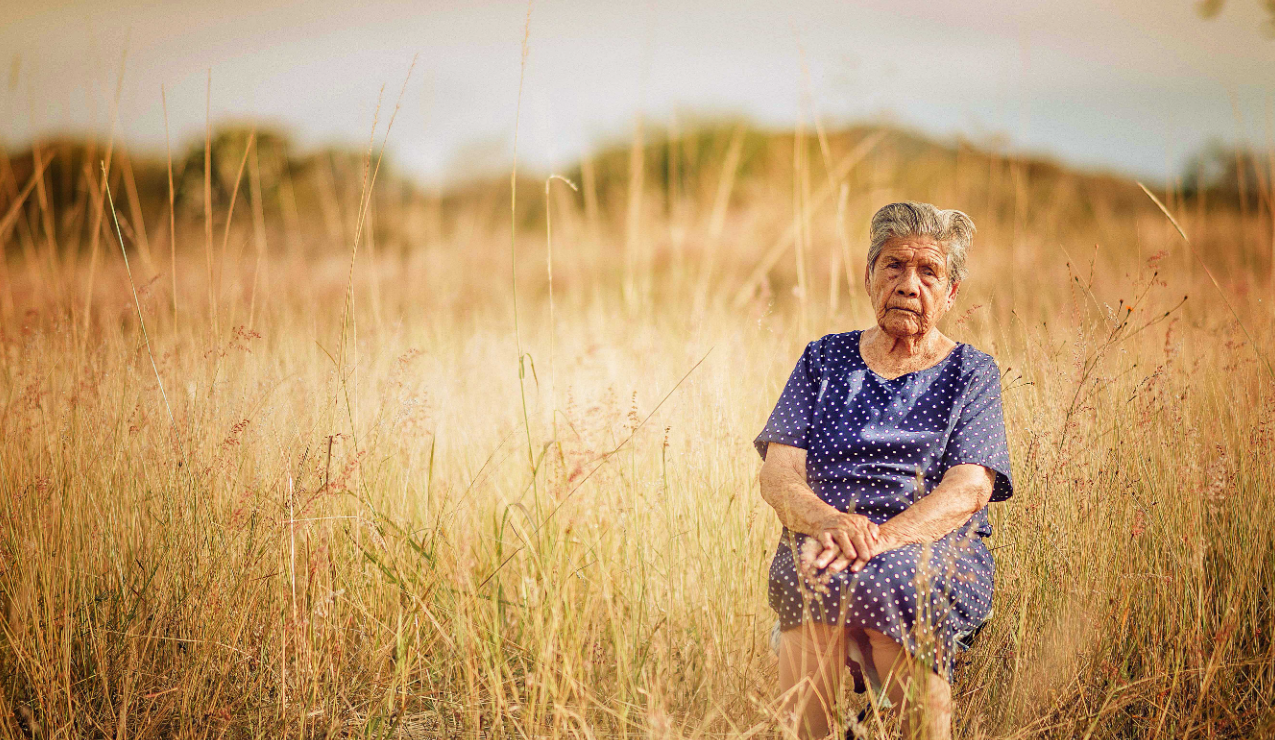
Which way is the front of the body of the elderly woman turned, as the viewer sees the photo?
toward the camera
